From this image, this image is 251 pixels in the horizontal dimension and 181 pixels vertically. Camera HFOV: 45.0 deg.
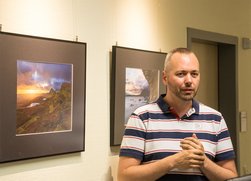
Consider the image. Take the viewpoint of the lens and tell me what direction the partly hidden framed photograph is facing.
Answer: facing the viewer and to the right of the viewer

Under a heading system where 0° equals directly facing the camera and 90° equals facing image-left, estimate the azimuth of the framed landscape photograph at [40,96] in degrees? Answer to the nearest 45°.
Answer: approximately 315°

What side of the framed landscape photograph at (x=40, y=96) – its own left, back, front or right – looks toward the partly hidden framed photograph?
left

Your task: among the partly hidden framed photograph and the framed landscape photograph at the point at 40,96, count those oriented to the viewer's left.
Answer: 0

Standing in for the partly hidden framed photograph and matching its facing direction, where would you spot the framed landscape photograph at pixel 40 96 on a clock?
The framed landscape photograph is roughly at 3 o'clock from the partly hidden framed photograph.
